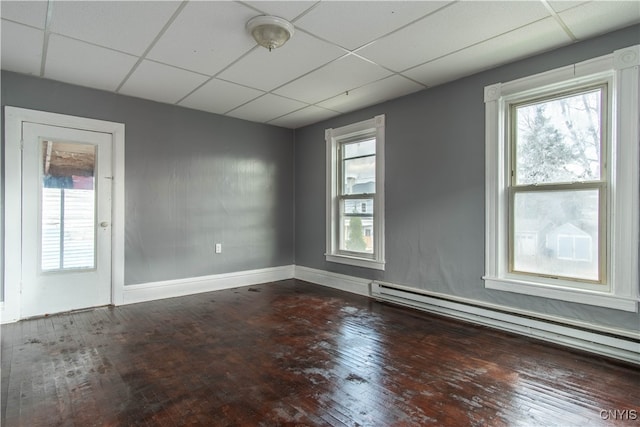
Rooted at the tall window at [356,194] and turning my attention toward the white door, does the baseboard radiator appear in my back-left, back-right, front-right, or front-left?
back-left

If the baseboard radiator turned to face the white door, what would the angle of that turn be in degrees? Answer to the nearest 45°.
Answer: approximately 45° to its right

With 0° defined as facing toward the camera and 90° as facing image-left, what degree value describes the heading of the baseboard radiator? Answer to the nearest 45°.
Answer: approximately 45°

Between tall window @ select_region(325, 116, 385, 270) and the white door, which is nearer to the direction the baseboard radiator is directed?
the white door

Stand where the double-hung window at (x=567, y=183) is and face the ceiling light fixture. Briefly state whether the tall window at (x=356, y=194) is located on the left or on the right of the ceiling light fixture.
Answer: right

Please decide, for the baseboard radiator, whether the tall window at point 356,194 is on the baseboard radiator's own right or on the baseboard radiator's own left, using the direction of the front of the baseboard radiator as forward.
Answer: on the baseboard radiator's own right
